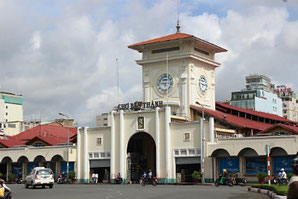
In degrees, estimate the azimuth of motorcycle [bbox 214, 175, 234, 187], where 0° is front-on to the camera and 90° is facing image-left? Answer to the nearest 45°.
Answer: approximately 90°

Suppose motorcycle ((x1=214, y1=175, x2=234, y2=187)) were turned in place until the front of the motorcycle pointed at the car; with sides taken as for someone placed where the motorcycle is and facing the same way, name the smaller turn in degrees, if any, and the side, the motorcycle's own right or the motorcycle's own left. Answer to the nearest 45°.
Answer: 0° — it already faces it

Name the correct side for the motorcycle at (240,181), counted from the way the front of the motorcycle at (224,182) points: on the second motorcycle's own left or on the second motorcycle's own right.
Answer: on the second motorcycle's own right

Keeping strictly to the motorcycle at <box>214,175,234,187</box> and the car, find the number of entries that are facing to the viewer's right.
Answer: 0

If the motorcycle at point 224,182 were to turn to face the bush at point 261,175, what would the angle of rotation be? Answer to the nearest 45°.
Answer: approximately 135° to its right
